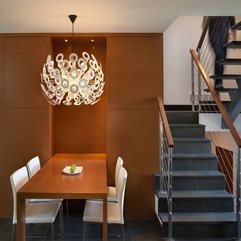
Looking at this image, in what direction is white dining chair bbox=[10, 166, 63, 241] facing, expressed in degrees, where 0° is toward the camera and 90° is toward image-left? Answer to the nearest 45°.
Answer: approximately 270°

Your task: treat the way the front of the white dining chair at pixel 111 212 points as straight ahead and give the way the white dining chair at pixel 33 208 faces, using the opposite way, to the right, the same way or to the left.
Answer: the opposite way

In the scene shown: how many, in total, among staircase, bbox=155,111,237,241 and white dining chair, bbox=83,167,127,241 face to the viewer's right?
0

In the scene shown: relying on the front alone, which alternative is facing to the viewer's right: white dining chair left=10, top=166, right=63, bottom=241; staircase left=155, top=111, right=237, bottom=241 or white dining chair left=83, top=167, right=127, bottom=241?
white dining chair left=10, top=166, right=63, bottom=241

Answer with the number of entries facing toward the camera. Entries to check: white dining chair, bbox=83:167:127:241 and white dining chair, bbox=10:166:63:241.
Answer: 0

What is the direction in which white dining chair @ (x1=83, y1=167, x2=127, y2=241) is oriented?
to the viewer's left

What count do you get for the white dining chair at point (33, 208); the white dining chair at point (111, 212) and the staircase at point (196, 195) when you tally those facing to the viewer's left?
1

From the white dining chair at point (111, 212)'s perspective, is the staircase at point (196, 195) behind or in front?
behind

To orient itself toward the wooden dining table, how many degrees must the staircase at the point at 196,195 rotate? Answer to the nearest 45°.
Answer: approximately 45° to its right

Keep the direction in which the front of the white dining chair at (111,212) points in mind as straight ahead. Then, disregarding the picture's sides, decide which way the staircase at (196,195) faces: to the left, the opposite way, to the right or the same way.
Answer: to the left

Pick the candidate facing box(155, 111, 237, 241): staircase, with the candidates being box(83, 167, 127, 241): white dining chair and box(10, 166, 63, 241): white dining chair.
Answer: box(10, 166, 63, 241): white dining chair

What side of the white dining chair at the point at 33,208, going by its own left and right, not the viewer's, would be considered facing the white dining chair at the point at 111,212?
front

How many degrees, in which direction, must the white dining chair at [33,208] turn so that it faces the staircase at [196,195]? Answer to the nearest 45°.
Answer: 0° — it already faces it

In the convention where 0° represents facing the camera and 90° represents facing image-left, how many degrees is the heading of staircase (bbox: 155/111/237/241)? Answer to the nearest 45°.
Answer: approximately 0°
